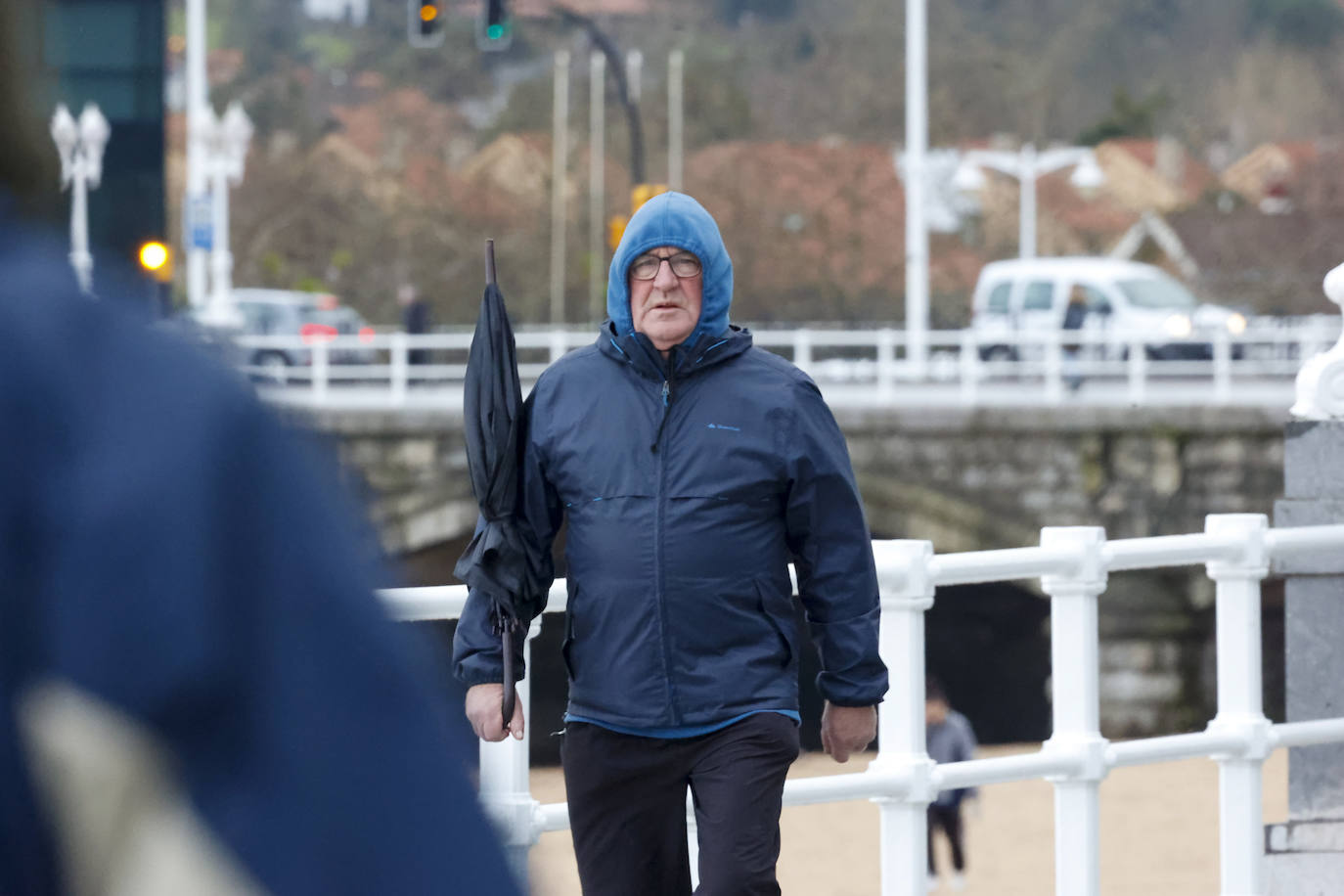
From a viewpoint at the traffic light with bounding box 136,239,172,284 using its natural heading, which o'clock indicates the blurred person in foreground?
The blurred person in foreground is roughly at 12 o'clock from the traffic light.

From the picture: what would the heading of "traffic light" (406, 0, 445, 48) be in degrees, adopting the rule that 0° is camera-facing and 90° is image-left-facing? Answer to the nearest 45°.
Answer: approximately 0°

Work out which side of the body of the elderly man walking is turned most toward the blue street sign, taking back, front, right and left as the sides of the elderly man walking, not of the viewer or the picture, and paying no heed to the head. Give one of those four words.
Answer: back

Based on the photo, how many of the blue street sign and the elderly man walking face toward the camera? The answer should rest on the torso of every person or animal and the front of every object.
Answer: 2

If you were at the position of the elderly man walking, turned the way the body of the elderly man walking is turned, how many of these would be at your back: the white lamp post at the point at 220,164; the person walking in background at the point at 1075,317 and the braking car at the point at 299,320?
3

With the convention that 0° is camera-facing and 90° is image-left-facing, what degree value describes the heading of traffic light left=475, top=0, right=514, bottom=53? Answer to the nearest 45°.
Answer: approximately 0°

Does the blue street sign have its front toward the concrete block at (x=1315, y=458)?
yes
